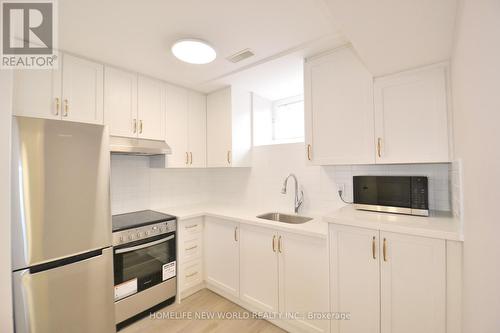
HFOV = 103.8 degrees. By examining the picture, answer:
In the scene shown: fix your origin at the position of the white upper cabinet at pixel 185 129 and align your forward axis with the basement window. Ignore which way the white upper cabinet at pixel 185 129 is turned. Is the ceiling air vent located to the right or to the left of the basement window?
right

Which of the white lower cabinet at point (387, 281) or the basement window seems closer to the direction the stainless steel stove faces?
the white lower cabinet

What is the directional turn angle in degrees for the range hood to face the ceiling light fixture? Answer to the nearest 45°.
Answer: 0° — it already faces it

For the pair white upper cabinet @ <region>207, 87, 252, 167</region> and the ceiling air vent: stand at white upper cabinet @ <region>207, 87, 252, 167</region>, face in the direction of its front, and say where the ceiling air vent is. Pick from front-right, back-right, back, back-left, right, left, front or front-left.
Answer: front-left

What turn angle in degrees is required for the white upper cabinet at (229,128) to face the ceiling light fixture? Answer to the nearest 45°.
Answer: approximately 45° to its left
